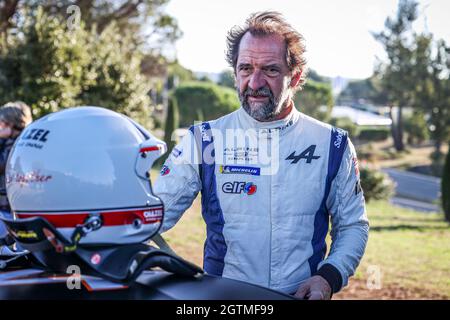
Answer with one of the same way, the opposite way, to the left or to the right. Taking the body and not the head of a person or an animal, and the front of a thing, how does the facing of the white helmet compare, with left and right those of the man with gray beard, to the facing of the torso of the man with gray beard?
to the left

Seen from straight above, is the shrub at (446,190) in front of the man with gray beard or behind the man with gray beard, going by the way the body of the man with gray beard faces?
behind

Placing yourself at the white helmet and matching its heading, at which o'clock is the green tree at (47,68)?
The green tree is roughly at 9 o'clock from the white helmet.

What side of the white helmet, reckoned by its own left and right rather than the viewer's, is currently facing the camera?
right

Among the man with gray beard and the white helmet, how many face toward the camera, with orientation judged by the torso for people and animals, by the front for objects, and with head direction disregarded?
1

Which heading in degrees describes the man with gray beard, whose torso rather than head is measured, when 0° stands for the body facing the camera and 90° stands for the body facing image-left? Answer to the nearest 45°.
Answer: approximately 0°

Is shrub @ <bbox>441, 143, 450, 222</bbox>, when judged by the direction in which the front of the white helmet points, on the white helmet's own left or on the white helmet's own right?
on the white helmet's own left
